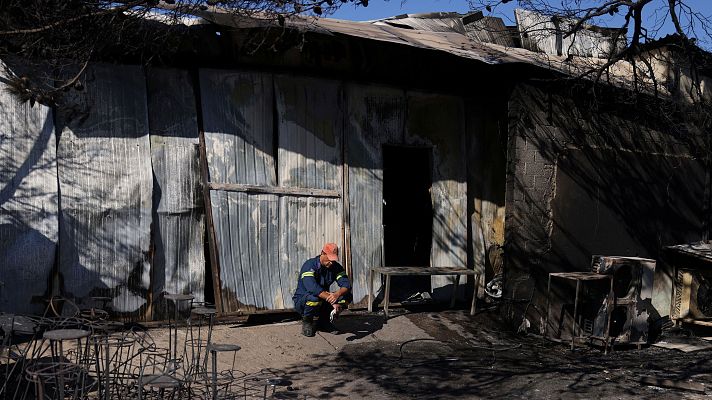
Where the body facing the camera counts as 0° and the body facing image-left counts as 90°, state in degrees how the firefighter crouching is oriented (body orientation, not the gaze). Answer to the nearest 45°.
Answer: approximately 315°

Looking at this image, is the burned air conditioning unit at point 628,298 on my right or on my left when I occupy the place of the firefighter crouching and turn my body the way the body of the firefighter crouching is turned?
on my left

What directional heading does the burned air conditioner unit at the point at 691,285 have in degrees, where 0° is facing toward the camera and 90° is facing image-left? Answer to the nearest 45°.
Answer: approximately 45°

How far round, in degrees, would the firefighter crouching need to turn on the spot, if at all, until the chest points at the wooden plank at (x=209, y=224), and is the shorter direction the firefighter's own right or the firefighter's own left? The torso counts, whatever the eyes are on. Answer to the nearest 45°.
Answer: approximately 135° to the firefighter's own right

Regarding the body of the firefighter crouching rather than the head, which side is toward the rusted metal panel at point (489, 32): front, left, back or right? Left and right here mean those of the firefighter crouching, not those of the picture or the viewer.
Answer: left
